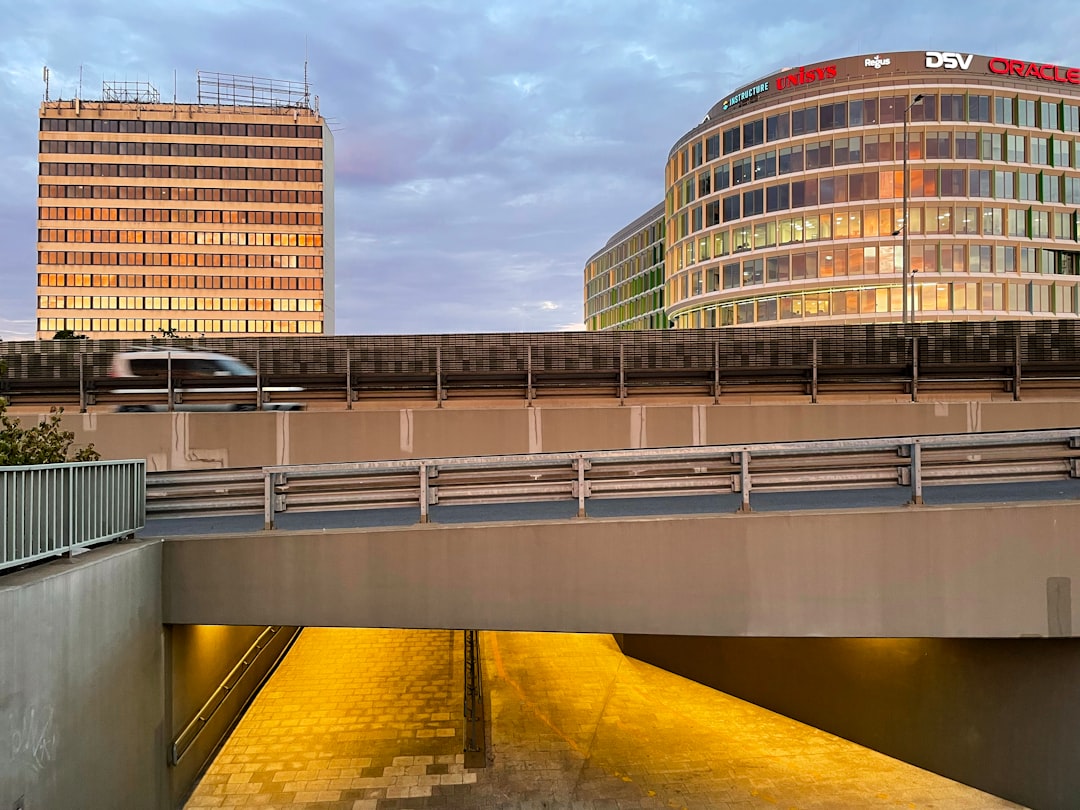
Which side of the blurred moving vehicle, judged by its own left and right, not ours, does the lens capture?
right

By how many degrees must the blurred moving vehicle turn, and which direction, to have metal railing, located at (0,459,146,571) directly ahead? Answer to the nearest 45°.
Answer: approximately 90° to its right

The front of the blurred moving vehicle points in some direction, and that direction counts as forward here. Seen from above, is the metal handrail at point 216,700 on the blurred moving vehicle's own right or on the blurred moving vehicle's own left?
on the blurred moving vehicle's own right
